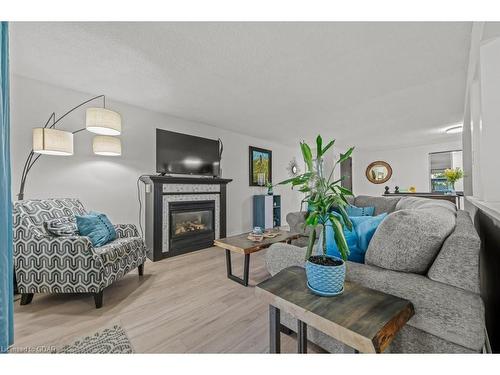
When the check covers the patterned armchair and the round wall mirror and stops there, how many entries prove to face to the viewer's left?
0

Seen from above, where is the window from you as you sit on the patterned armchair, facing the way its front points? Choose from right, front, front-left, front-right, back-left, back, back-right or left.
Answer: front-left

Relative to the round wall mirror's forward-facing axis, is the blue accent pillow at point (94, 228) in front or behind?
in front

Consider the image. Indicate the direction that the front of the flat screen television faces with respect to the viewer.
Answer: facing the viewer and to the right of the viewer

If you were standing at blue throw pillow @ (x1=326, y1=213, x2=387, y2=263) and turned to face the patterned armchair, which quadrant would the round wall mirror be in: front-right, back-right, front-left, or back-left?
back-right

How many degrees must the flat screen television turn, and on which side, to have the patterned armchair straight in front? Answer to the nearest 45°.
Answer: approximately 90° to its right

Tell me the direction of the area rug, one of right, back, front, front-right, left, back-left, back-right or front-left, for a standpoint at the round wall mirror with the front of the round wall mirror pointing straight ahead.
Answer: front

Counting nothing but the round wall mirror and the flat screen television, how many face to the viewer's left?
0

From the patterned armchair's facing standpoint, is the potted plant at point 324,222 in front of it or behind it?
in front

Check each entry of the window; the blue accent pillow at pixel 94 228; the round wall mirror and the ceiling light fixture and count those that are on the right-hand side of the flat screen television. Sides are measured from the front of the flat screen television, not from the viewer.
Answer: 1

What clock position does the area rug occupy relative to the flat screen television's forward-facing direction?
The area rug is roughly at 2 o'clock from the flat screen television.

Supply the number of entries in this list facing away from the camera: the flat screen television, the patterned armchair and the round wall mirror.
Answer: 0

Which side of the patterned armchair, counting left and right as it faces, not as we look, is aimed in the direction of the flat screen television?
left

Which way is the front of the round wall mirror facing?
toward the camera

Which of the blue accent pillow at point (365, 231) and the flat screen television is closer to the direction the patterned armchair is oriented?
the blue accent pillow

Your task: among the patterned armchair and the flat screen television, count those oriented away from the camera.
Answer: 0

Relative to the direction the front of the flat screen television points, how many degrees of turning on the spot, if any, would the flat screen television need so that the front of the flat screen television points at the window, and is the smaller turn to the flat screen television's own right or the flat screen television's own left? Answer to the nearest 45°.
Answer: approximately 45° to the flat screen television's own left

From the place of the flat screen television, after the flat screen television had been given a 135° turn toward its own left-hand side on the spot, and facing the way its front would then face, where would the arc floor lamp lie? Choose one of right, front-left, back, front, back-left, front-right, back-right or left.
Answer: back-left

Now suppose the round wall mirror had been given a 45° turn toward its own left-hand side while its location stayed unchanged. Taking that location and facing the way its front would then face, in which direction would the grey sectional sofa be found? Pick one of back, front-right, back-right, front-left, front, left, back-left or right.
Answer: front-right

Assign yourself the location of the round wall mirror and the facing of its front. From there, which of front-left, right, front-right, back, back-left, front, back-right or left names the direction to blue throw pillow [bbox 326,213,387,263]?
front
